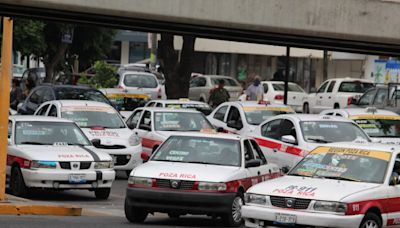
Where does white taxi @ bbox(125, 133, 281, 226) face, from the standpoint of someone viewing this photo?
facing the viewer and to the left of the viewer

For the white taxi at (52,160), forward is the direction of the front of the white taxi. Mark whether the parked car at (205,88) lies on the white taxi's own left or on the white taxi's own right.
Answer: on the white taxi's own left

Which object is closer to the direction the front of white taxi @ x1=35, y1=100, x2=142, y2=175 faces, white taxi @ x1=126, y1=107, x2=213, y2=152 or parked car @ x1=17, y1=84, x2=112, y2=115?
the white taxi

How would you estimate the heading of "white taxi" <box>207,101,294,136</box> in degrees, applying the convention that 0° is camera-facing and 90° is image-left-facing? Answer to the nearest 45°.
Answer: approximately 315°

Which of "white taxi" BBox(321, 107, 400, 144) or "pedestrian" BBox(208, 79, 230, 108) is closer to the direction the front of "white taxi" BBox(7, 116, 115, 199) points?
the white taxi

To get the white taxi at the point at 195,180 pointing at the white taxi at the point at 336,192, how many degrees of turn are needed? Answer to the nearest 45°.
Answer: approximately 90° to its left

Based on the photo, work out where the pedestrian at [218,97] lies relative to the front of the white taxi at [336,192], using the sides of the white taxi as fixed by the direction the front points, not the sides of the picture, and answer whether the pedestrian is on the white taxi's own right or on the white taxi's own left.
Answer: on the white taxi's own right

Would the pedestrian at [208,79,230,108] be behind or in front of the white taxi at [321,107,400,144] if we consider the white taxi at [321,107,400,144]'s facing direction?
behind

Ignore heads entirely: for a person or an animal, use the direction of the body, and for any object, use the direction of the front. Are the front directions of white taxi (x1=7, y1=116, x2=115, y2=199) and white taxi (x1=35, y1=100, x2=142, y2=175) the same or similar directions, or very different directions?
same or similar directions
